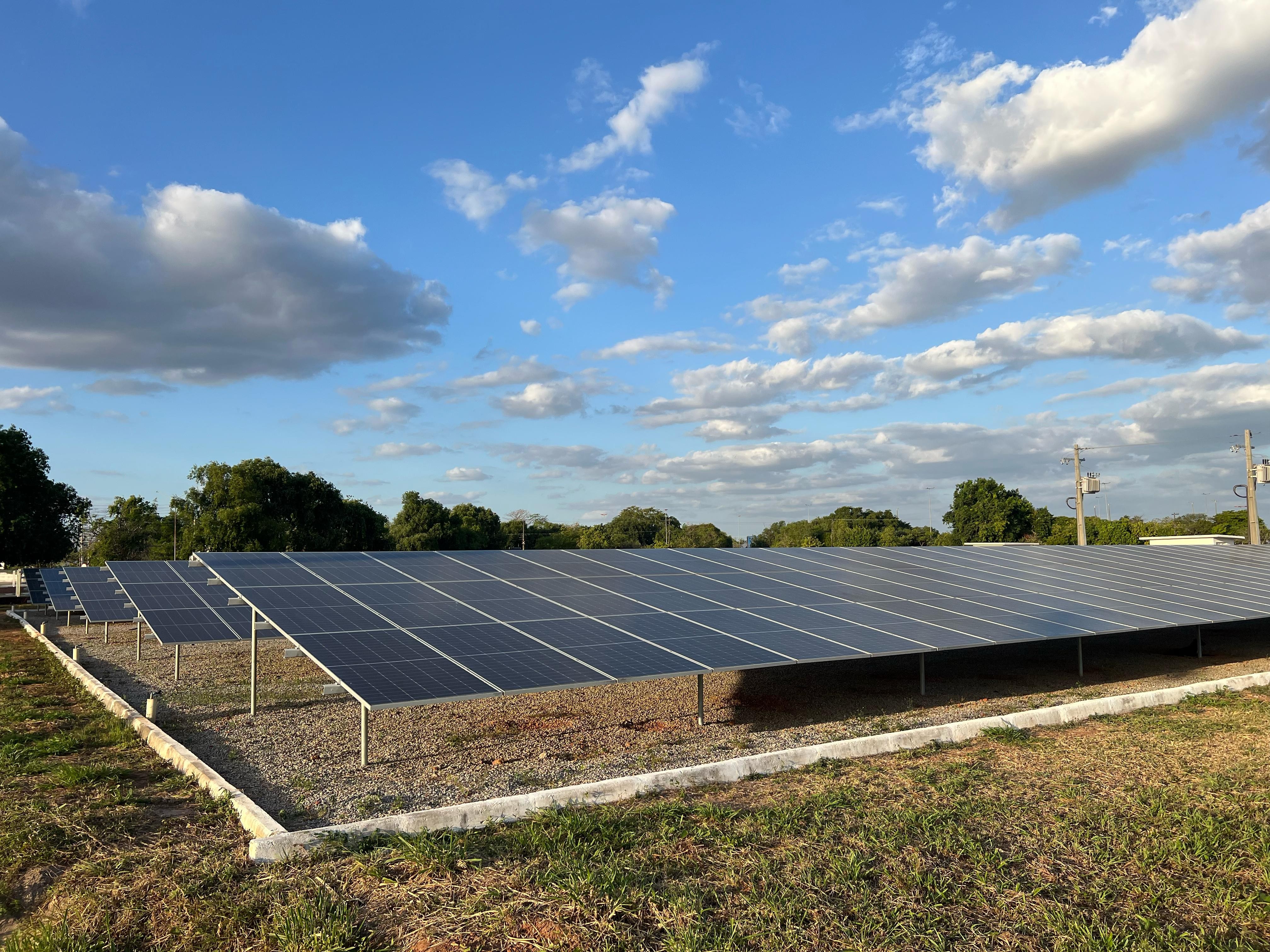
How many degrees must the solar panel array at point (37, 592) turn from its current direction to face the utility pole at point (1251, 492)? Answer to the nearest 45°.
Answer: approximately 45° to its left

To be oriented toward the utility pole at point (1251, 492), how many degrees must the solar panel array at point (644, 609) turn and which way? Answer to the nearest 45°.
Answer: approximately 90° to its left

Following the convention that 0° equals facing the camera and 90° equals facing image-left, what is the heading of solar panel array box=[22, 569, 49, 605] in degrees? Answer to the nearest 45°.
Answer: approximately 0°

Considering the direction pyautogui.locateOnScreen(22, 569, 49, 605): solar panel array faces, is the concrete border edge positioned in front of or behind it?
in front

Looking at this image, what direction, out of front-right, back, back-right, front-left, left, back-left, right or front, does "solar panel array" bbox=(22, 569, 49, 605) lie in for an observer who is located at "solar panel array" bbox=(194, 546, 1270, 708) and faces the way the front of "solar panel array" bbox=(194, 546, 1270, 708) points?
back

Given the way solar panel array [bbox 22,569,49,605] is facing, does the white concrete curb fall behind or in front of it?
in front

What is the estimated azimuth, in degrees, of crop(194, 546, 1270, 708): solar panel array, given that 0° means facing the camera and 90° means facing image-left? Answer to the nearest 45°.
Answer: approximately 315°
